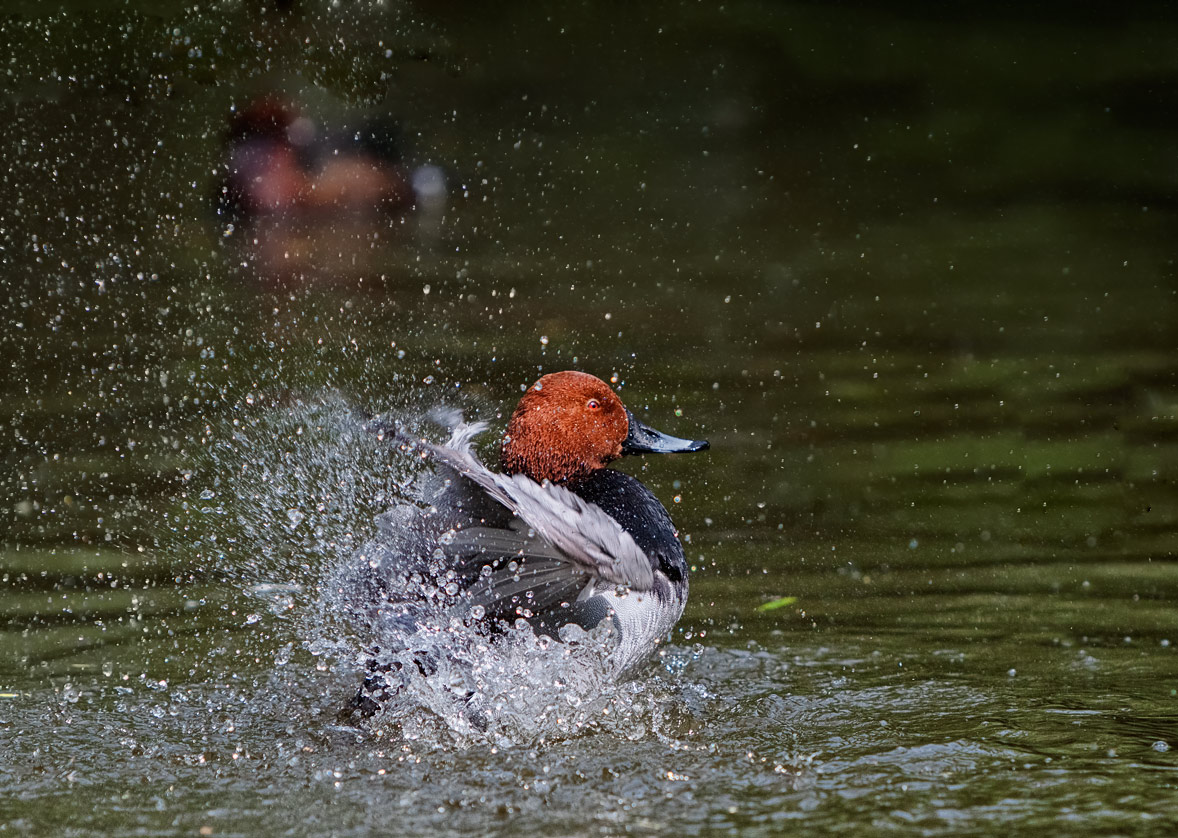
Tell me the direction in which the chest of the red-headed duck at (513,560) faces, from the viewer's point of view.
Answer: to the viewer's right

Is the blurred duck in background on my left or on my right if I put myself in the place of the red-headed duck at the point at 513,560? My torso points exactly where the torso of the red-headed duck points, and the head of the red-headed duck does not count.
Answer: on my left
